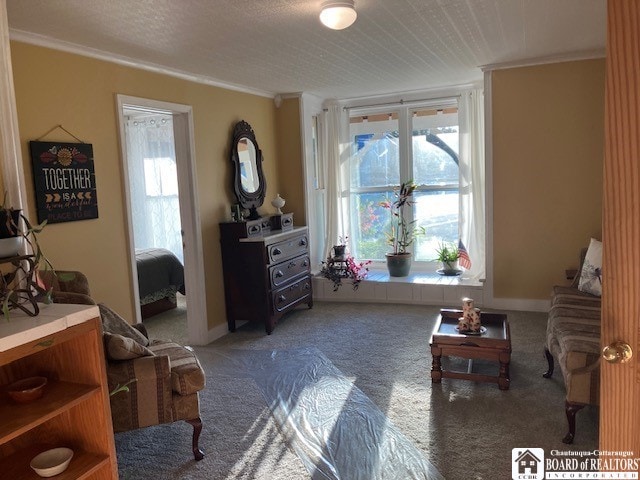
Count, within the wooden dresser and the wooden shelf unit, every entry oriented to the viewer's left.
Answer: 0

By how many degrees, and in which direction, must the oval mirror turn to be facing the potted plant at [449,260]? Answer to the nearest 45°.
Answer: approximately 45° to its left

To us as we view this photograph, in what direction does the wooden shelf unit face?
facing the viewer and to the right of the viewer

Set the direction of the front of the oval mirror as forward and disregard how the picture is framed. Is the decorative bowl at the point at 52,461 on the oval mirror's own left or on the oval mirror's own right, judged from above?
on the oval mirror's own right

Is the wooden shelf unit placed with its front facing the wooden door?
yes

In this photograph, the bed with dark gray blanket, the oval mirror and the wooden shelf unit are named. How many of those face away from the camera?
0

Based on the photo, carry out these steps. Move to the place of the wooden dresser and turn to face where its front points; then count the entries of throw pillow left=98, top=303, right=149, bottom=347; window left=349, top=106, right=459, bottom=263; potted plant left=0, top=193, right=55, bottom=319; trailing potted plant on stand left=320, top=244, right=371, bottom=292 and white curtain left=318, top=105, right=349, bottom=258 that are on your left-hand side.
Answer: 3

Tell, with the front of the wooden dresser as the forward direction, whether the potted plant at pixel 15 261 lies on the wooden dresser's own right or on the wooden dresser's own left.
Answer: on the wooden dresser's own right

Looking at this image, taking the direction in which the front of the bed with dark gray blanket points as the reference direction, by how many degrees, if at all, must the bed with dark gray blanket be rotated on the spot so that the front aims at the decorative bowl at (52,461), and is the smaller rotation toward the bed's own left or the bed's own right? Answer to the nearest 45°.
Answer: approximately 45° to the bed's own right

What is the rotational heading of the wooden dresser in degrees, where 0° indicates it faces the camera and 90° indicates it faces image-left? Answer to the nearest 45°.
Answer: approximately 315°

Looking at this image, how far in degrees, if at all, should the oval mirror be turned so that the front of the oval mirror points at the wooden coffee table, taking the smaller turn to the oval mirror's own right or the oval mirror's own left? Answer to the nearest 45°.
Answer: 0° — it already faces it

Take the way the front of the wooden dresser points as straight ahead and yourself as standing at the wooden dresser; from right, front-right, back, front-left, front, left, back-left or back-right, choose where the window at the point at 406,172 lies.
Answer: left

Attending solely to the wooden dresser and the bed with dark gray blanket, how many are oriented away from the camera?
0

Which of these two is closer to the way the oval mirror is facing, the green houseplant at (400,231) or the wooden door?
the wooden door
